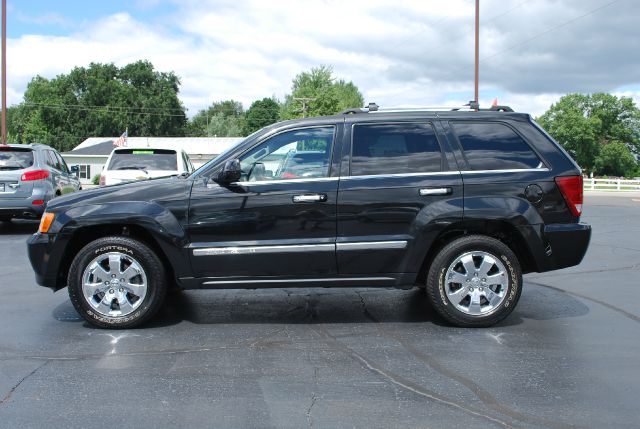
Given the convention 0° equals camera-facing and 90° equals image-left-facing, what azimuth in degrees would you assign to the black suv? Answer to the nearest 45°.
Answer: approximately 90°

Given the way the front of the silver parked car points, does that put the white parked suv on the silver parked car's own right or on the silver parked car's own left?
on the silver parked car's own right

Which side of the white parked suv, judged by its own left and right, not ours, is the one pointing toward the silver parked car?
left

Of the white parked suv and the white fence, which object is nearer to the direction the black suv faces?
the white parked suv

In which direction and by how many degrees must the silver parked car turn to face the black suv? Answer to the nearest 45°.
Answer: approximately 135° to its right

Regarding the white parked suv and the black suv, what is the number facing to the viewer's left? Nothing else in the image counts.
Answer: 1

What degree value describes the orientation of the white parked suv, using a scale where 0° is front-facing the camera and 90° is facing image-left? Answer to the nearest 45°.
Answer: approximately 180°

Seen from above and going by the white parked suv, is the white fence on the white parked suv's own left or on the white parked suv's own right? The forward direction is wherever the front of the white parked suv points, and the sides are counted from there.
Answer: on the white parked suv's own right

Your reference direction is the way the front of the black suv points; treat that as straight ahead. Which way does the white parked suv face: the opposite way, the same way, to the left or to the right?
to the right

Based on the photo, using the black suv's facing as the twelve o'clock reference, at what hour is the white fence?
The white fence is roughly at 4 o'clock from the black suv.

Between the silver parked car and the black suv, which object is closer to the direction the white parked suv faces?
the silver parked car

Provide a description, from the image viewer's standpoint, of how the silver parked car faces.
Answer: facing away from the viewer and to the right of the viewer

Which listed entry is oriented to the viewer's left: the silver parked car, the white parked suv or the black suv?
the black suv
